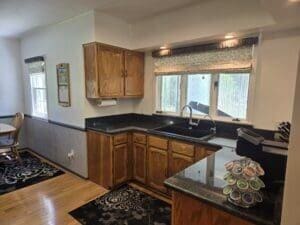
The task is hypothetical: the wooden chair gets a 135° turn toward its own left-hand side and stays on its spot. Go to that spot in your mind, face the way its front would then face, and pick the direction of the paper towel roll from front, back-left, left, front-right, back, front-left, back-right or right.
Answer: front

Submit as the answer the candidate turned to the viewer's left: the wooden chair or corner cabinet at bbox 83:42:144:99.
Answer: the wooden chair

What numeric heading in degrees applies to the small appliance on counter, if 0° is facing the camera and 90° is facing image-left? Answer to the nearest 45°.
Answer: approximately 45°

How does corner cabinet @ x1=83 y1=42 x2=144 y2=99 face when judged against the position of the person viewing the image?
facing the viewer and to the right of the viewer

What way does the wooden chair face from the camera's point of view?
to the viewer's left

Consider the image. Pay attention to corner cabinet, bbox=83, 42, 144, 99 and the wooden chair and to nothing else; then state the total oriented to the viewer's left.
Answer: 1

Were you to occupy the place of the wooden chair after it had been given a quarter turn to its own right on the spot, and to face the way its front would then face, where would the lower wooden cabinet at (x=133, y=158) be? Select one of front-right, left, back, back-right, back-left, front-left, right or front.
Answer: back-right
